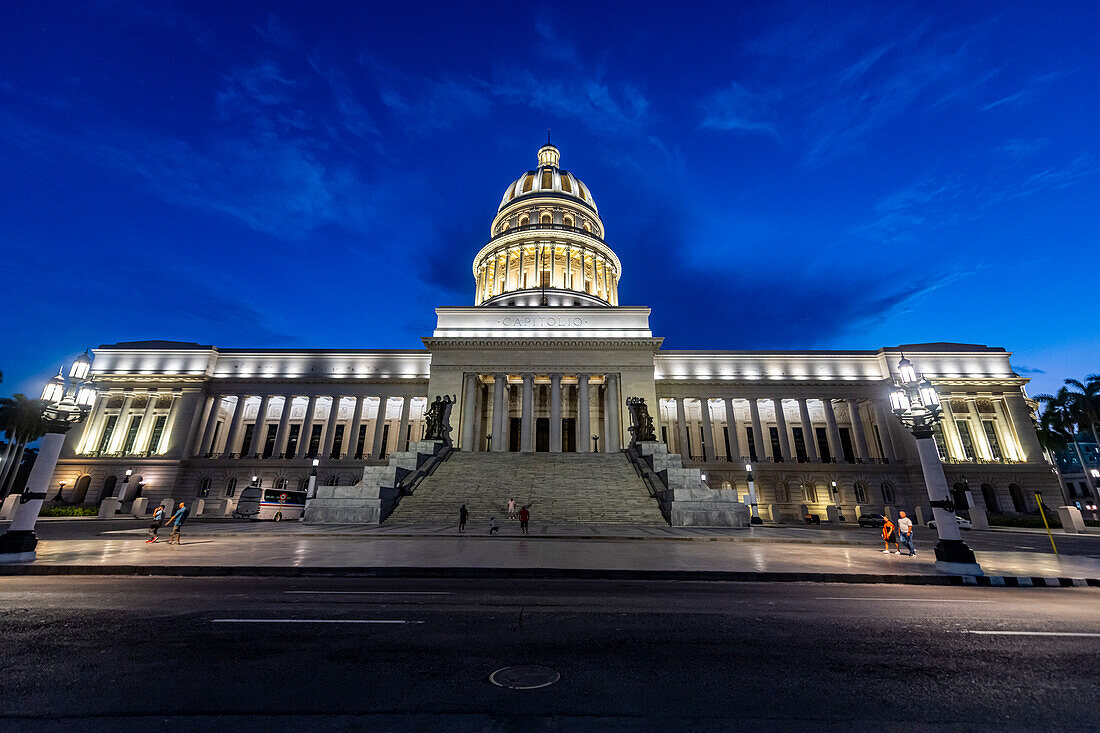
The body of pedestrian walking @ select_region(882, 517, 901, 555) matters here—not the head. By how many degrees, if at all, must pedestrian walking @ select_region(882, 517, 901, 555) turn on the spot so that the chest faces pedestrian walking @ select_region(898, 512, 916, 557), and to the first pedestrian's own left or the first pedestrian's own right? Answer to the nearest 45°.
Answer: approximately 135° to the first pedestrian's own left

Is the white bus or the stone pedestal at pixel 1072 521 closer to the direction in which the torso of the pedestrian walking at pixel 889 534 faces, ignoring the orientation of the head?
the white bus

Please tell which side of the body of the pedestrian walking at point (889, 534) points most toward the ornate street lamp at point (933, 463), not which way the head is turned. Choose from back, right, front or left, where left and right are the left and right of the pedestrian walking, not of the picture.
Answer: left
